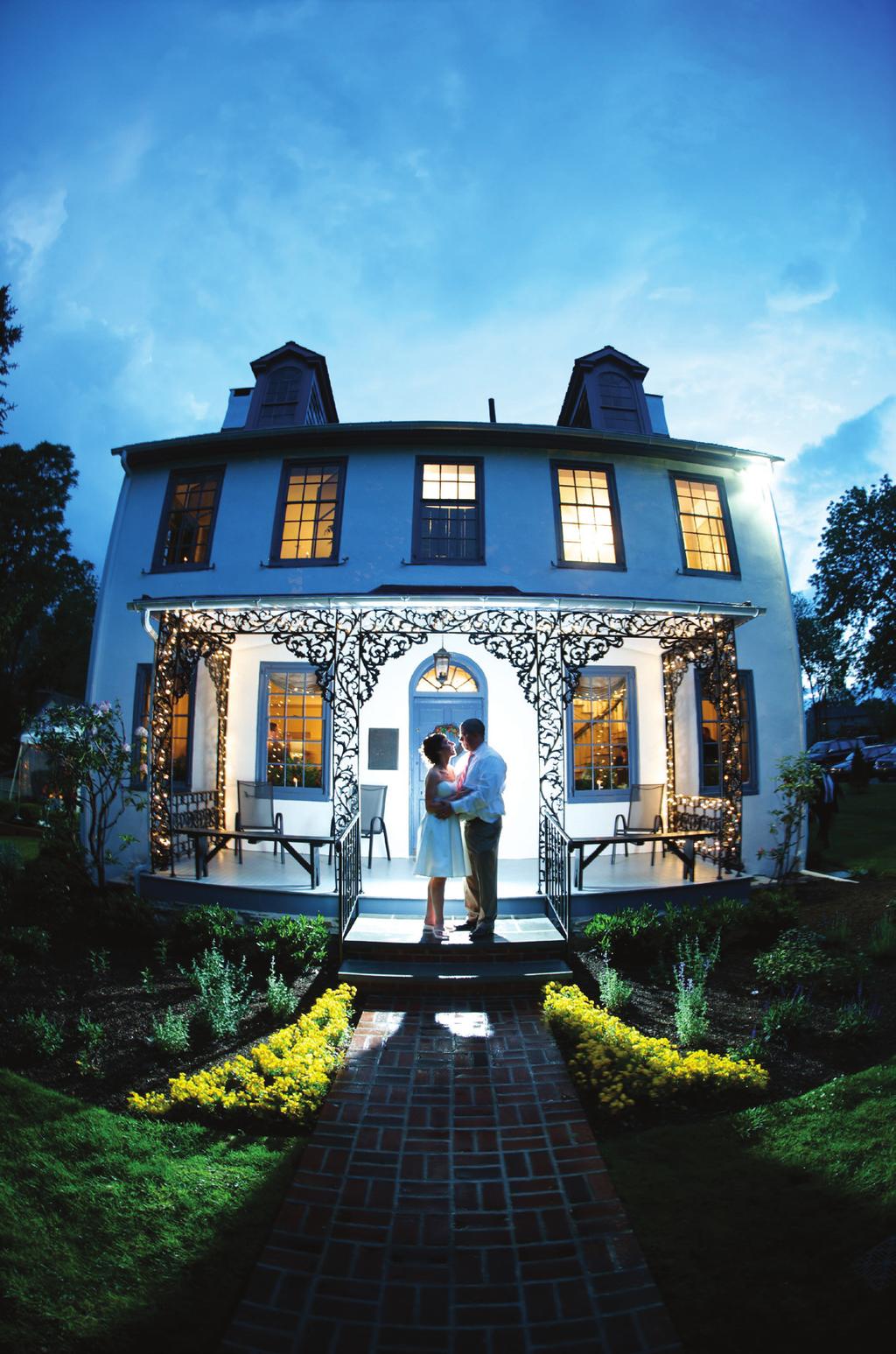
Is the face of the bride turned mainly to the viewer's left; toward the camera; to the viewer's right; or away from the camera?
to the viewer's right

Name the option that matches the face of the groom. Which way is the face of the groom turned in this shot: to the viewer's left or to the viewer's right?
to the viewer's left

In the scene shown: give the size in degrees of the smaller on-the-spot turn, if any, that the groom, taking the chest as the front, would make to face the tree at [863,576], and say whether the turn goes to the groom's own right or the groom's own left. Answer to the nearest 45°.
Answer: approximately 135° to the groom's own right

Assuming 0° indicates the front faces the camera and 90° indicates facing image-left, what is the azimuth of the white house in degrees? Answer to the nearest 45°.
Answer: approximately 0°

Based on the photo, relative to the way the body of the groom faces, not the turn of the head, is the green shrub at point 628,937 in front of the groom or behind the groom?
behind

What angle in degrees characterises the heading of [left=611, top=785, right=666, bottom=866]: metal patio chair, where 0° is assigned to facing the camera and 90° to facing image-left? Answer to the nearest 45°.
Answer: approximately 45°

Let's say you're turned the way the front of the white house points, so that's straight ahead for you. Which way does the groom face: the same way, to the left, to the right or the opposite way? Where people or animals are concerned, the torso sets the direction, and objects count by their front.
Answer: to the right

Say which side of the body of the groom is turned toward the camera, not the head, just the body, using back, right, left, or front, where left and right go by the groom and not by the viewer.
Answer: left

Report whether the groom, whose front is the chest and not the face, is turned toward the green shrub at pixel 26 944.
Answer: yes
